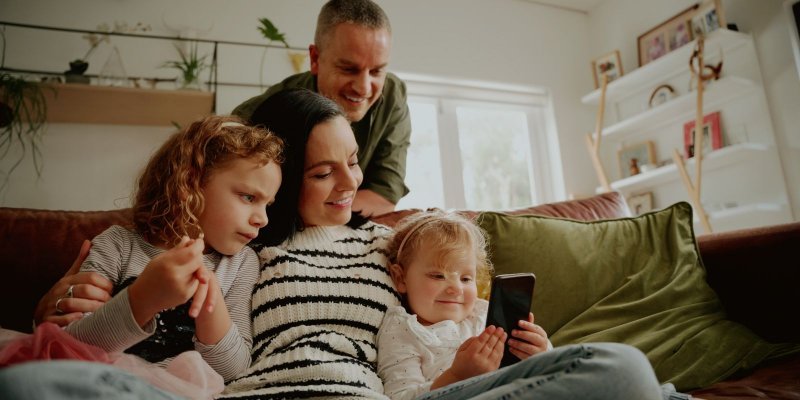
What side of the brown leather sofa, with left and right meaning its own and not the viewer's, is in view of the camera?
front

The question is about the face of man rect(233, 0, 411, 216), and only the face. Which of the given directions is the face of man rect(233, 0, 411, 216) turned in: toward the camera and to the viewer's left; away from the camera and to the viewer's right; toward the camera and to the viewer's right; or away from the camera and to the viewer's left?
toward the camera and to the viewer's right

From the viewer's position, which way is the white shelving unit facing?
facing the viewer and to the left of the viewer

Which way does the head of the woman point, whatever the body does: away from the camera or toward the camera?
toward the camera

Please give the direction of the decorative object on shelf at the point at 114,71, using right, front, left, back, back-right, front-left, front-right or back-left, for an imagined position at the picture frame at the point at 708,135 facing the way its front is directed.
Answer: front

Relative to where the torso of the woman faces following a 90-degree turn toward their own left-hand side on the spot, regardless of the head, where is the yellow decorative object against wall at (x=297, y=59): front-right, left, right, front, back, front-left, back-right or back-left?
front-left

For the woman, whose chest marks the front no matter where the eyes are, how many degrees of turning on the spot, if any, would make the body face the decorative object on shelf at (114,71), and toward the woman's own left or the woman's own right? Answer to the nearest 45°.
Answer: approximately 180°

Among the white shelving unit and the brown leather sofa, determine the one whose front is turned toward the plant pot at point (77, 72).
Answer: the white shelving unit

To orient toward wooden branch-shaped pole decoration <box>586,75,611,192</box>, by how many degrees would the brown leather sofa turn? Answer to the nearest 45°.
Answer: approximately 180°

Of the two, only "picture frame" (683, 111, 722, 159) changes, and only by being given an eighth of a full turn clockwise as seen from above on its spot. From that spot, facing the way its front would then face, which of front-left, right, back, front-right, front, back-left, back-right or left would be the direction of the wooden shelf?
front-left

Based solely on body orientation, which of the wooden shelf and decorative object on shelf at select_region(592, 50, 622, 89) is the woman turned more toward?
the decorative object on shelf

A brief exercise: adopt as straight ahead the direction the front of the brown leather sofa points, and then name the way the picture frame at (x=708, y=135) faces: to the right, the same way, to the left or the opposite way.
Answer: to the right

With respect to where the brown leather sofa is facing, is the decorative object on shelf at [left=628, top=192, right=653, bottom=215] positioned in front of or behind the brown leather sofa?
behind

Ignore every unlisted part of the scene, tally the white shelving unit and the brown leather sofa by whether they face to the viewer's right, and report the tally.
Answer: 0
